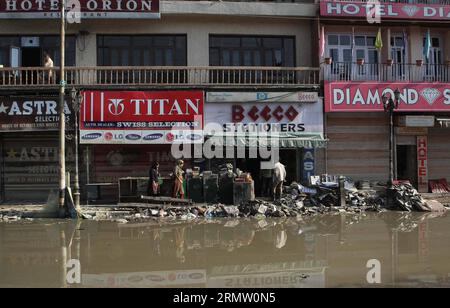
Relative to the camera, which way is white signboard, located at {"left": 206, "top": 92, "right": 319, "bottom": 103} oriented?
toward the camera

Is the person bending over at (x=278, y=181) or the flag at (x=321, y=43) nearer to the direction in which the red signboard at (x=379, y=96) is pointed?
the person bending over

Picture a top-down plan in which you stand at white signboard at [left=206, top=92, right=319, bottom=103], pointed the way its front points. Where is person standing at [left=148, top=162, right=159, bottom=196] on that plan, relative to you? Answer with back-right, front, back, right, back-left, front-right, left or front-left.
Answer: front-right

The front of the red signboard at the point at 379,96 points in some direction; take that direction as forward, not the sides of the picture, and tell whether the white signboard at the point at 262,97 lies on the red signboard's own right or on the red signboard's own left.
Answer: on the red signboard's own right

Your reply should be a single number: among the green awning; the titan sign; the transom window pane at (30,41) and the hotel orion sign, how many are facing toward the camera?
4

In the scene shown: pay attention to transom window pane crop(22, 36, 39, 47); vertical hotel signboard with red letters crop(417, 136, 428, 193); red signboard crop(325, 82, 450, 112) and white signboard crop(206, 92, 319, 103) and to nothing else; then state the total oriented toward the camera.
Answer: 4

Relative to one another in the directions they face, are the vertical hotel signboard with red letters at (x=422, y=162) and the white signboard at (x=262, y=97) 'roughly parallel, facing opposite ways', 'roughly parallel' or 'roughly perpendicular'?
roughly parallel

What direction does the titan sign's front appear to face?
toward the camera

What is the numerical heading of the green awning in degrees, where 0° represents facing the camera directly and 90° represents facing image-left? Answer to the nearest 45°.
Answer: approximately 0°

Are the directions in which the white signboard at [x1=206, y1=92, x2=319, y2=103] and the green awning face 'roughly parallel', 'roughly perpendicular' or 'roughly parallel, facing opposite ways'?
roughly parallel

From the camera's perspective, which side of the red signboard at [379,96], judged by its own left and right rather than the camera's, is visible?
front

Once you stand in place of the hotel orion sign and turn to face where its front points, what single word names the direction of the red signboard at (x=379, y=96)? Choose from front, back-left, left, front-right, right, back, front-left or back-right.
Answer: left

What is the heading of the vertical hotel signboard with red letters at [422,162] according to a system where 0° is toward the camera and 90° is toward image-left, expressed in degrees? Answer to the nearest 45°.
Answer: approximately 0°
